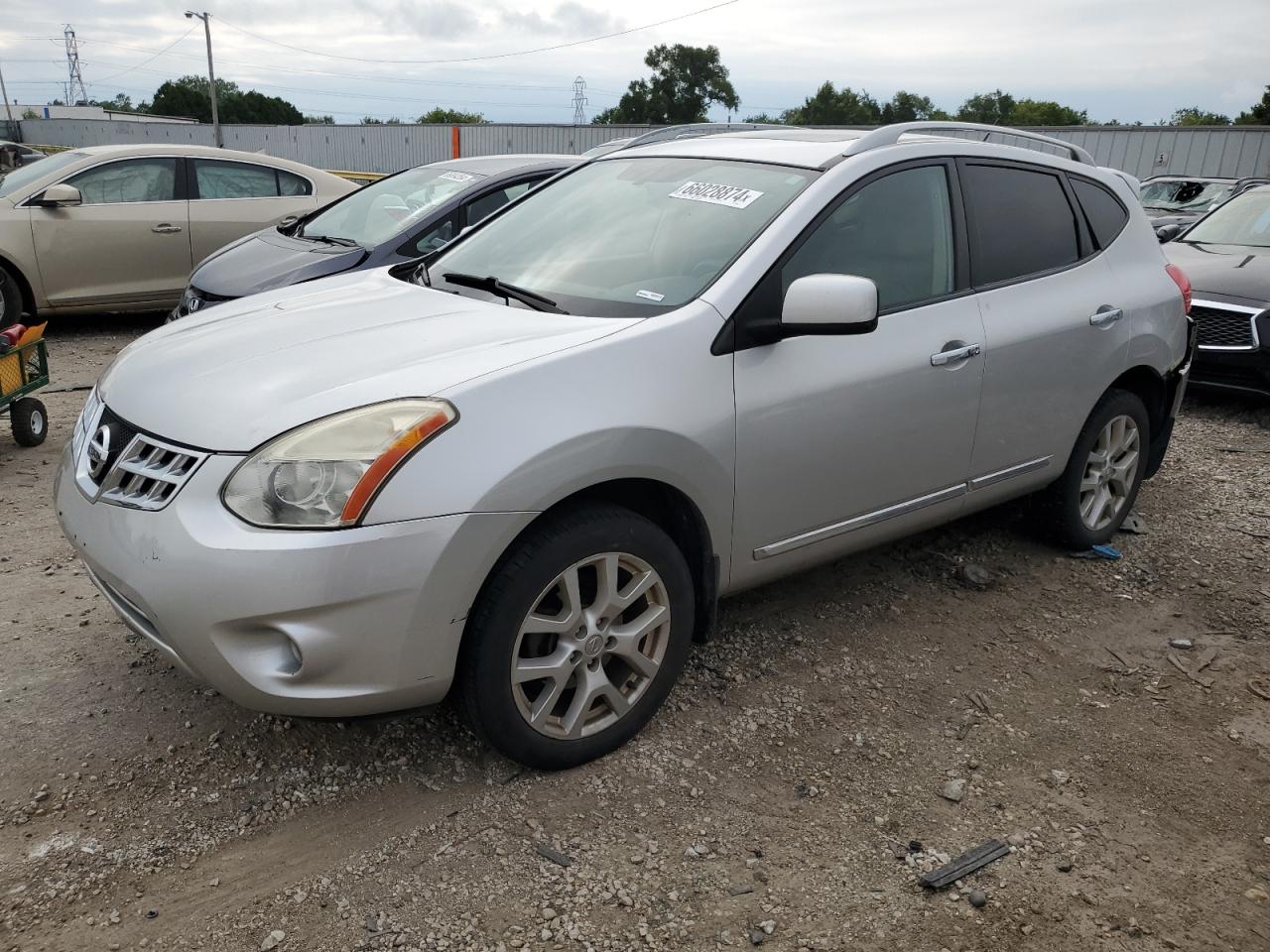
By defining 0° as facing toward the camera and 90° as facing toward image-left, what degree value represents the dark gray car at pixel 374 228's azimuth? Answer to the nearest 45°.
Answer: approximately 45°

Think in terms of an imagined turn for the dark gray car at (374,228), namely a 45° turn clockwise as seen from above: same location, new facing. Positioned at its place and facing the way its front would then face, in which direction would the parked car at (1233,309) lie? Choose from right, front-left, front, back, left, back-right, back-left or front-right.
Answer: back

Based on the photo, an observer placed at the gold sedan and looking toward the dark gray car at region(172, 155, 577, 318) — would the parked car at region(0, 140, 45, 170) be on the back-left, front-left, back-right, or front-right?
back-left

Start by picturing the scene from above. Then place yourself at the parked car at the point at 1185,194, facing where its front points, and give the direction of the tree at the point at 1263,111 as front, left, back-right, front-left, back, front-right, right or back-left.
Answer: back-right

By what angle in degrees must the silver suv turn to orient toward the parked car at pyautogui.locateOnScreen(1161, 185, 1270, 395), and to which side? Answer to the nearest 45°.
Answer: approximately 180°

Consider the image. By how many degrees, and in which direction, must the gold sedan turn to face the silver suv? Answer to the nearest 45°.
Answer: approximately 90° to its left

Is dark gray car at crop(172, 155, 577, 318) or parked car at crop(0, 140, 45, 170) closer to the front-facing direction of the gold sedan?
the parked car

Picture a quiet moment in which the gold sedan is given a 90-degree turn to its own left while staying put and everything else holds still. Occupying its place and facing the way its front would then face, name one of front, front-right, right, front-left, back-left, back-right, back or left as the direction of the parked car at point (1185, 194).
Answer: left

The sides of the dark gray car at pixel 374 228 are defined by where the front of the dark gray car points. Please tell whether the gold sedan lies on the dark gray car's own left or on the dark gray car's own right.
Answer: on the dark gray car's own right

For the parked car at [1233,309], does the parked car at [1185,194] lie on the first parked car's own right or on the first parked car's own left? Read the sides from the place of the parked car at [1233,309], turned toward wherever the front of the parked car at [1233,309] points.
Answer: on the first parked car's own right

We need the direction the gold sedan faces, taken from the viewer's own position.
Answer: facing to the left of the viewer
